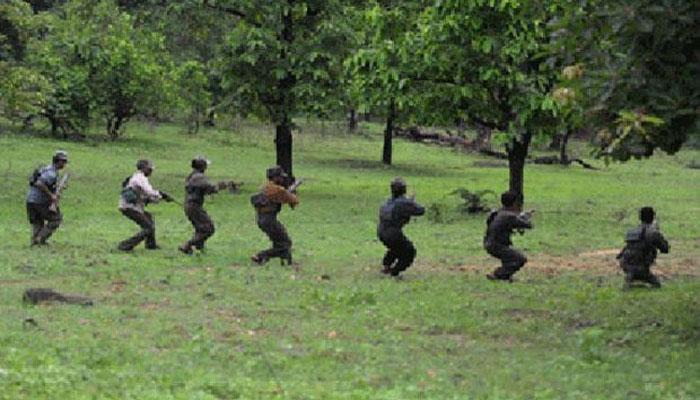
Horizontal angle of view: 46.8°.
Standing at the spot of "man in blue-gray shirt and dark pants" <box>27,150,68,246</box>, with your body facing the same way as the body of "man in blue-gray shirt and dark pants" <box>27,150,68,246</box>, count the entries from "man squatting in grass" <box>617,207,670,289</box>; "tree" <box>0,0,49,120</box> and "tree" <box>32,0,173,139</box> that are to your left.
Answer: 2

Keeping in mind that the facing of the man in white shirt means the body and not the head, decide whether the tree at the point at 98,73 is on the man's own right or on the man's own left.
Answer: on the man's own left

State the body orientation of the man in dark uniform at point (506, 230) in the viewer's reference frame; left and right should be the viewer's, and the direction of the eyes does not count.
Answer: facing away from the viewer and to the right of the viewer

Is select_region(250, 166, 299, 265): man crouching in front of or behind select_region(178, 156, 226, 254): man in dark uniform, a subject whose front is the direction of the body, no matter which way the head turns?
in front

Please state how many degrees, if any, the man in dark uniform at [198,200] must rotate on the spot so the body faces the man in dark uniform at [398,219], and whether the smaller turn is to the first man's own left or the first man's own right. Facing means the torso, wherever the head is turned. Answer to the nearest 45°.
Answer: approximately 45° to the first man's own right

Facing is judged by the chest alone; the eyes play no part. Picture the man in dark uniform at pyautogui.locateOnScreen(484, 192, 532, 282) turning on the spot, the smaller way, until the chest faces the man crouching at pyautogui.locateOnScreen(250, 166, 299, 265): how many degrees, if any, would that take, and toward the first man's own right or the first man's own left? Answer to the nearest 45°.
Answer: approximately 135° to the first man's own left

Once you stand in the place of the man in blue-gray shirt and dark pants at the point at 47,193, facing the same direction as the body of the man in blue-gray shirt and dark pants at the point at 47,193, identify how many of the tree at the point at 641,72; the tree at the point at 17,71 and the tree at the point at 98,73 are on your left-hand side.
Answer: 2

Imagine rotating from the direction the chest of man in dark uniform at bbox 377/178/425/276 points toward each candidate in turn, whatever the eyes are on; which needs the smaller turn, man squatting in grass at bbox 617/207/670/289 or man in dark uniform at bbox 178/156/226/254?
the man squatting in grass

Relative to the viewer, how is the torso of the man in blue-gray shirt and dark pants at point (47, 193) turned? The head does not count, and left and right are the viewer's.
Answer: facing to the right of the viewer

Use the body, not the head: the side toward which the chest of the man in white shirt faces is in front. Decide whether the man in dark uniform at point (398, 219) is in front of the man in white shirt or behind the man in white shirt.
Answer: in front

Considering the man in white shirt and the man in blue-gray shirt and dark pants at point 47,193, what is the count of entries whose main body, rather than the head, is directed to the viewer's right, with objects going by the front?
2

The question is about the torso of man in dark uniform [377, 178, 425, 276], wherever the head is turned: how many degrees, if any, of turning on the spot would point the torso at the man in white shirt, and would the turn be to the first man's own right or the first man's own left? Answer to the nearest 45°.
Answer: approximately 135° to the first man's own left

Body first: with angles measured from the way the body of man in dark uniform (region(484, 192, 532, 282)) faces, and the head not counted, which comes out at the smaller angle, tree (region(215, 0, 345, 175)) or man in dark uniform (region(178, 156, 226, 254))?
the tree

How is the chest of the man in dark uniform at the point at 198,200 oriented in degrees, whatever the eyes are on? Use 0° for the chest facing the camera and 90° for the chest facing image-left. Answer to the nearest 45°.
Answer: approximately 270°

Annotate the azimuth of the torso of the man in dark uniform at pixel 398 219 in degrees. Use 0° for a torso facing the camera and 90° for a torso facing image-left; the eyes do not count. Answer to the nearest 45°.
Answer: approximately 225°

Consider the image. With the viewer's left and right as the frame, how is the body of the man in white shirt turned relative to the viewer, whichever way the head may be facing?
facing to the right of the viewer
